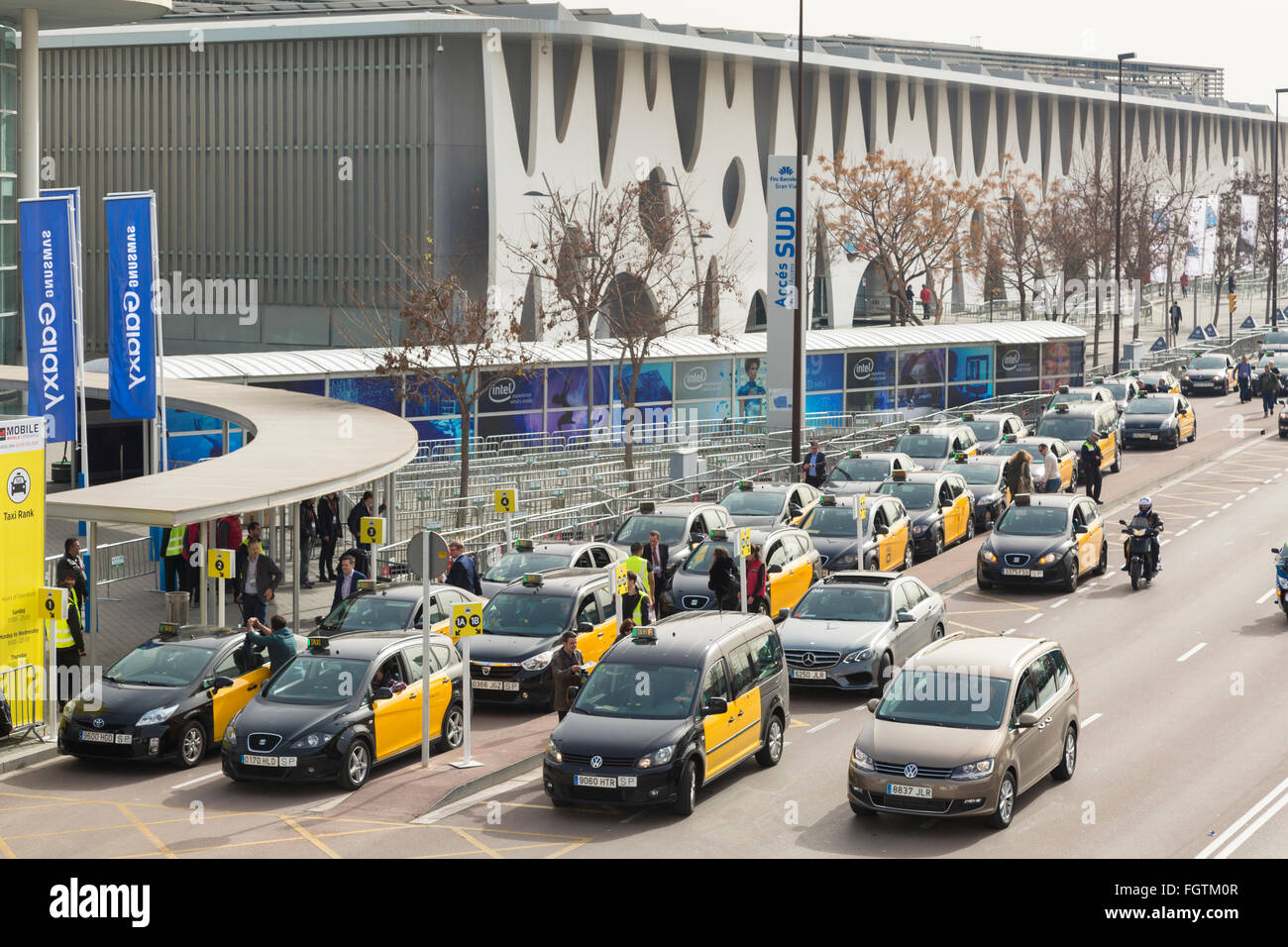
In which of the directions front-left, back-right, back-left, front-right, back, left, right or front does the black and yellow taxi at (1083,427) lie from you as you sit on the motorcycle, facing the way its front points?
back
